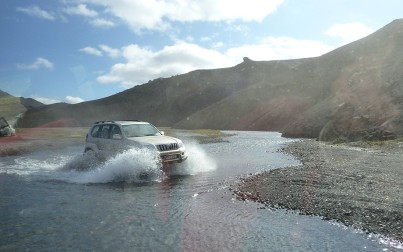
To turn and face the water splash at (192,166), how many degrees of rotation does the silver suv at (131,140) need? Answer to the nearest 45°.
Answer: approximately 45° to its left

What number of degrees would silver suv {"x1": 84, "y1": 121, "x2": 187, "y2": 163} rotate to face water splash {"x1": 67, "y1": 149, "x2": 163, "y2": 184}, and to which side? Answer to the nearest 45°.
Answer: approximately 45° to its right

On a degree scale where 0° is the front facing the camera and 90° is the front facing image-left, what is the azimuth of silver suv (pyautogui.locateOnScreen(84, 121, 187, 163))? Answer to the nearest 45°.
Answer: approximately 315°
